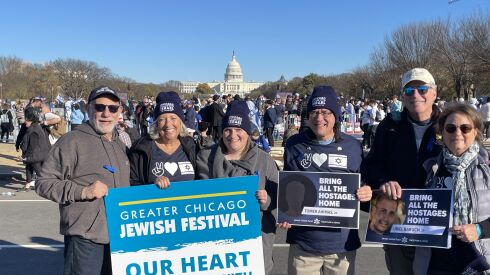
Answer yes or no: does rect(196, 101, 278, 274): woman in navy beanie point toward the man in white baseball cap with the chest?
no

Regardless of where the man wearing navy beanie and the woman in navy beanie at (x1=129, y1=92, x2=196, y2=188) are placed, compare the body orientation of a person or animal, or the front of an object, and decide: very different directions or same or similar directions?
same or similar directions

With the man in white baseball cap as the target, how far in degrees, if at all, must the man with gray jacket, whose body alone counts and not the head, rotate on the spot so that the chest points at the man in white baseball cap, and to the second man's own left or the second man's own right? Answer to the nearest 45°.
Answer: approximately 45° to the second man's own left

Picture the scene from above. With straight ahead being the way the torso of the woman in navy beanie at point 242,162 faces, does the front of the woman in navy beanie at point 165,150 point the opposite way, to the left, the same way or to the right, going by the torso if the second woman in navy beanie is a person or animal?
the same way

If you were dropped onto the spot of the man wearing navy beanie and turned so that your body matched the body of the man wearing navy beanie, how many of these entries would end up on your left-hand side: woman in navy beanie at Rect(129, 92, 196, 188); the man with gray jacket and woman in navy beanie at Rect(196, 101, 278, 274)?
0

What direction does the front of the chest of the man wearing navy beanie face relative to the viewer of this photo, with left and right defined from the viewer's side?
facing the viewer

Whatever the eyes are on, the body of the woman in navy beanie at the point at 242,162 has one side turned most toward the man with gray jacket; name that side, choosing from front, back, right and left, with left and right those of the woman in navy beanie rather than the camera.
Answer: right

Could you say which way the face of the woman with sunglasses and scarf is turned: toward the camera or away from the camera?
toward the camera

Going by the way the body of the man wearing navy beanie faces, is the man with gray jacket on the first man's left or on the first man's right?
on the first man's right

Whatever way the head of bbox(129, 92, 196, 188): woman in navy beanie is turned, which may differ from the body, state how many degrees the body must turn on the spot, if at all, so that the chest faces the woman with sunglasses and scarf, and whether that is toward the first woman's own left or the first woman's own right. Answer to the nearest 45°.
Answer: approximately 45° to the first woman's own left

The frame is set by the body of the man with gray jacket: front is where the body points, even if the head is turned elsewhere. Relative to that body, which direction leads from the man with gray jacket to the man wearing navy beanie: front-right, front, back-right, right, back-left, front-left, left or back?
front-left

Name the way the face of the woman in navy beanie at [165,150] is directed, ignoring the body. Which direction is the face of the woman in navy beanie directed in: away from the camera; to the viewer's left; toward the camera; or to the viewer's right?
toward the camera

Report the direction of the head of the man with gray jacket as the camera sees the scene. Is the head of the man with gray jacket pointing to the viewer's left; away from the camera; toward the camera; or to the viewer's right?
toward the camera

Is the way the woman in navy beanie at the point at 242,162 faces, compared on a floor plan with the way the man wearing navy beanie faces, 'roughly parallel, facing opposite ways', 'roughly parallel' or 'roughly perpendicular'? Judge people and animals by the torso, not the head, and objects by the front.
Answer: roughly parallel

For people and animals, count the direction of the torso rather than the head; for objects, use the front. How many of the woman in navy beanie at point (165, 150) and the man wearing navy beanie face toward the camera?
2

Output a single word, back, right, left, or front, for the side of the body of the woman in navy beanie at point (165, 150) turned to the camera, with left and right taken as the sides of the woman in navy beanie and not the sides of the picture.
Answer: front
